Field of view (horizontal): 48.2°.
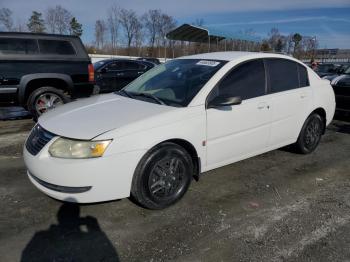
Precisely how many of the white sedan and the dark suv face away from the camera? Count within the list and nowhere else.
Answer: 0

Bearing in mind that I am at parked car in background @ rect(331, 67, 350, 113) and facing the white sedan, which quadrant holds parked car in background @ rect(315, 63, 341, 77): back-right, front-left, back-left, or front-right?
back-right

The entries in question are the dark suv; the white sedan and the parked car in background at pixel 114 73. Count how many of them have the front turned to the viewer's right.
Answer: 0

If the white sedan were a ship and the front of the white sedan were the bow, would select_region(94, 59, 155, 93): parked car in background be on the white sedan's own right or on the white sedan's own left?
on the white sedan's own right

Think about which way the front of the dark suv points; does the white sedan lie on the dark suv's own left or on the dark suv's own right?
on the dark suv's own left

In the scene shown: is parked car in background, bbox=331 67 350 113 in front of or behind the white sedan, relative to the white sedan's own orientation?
behind

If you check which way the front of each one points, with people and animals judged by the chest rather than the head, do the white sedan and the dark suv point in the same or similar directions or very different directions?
same or similar directions

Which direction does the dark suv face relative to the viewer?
to the viewer's left

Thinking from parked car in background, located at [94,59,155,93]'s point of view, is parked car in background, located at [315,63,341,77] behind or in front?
behind

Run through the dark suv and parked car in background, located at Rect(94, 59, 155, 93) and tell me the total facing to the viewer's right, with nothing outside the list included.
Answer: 0

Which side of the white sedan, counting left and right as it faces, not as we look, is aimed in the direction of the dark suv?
right

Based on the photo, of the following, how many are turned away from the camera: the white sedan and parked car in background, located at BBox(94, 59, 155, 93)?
0

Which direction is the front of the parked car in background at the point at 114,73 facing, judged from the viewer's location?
facing the viewer and to the left of the viewer

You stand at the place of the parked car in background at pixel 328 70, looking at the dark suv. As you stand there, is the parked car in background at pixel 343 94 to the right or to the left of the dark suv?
left

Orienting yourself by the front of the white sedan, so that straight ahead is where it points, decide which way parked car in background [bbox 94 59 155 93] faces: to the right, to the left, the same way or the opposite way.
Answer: the same way
